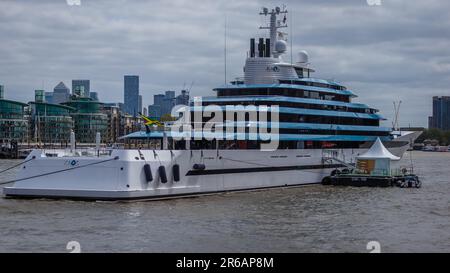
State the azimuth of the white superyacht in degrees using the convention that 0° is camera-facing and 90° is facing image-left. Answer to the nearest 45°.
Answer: approximately 225°
